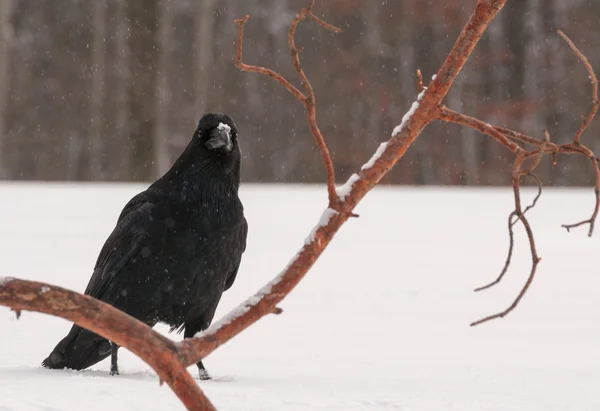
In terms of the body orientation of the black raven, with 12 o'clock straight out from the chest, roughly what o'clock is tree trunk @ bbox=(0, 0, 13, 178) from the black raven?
The tree trunk is roughly at 7 o'clock from the black raven.

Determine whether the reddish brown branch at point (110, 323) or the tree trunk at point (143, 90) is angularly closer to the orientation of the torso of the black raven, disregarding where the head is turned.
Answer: the reddish brown branch

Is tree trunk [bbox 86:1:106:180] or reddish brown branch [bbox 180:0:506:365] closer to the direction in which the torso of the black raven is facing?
the reddish brown branch

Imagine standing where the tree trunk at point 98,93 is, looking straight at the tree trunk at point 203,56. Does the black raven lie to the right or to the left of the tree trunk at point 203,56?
right

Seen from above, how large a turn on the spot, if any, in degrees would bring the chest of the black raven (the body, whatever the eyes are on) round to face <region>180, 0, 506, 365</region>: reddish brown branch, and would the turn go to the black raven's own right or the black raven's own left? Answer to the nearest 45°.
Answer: approximately 45° to the black raven's own right

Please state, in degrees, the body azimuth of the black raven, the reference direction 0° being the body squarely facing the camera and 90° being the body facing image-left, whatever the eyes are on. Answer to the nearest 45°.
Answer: approximately 315°

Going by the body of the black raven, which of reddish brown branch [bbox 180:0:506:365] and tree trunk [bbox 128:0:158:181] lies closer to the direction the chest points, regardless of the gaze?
the reddish brown branch

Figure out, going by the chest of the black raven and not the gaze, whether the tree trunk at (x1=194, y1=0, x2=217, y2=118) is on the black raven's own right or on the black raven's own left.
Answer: on the black raven's own left

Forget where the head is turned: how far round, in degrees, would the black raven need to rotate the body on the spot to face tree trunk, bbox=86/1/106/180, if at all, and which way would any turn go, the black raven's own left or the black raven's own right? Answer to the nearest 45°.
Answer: approximately 135° to the black raven's own left

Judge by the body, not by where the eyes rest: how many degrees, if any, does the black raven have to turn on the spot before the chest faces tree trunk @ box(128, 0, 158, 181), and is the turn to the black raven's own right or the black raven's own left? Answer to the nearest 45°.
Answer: approximately 135° to the black raven's own left

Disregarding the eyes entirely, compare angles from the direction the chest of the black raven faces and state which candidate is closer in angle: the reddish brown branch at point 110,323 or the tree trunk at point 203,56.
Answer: the reddish brown branch
